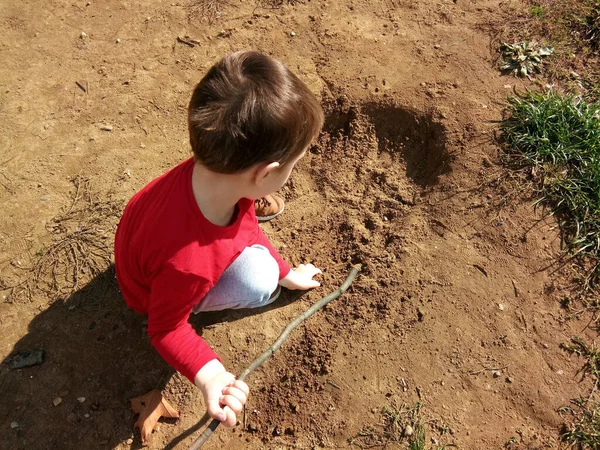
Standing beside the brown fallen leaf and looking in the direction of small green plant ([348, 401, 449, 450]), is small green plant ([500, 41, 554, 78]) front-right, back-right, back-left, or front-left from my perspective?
front-left

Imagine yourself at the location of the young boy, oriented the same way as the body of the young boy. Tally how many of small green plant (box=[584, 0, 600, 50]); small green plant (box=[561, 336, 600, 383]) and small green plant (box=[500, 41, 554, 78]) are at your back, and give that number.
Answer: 0

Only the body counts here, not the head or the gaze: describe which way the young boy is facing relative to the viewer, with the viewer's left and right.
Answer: facing to the right of the viewer

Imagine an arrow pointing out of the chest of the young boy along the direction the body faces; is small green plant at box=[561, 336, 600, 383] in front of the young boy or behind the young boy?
in front

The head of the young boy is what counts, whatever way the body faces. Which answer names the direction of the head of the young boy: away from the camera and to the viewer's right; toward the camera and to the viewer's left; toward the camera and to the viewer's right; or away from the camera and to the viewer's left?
away from the camera and to the viewer's right

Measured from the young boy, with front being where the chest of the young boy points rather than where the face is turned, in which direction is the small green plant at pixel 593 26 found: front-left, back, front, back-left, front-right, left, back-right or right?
front-left

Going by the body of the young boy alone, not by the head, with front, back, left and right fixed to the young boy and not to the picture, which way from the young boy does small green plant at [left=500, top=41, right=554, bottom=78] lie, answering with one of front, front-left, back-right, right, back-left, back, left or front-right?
front-left
